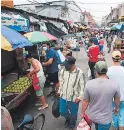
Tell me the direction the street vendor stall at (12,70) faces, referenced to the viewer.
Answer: facing the viewer and to the right of the viewer

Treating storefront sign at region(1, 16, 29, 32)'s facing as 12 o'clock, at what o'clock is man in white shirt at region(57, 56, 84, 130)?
The man in white shirt is roughly at 1 o'clock from the storefront sign.

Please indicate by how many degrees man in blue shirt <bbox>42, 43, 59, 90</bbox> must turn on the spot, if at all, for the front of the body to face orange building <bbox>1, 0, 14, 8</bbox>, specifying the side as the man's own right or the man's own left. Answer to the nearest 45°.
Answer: approximately 45° to the man's own right

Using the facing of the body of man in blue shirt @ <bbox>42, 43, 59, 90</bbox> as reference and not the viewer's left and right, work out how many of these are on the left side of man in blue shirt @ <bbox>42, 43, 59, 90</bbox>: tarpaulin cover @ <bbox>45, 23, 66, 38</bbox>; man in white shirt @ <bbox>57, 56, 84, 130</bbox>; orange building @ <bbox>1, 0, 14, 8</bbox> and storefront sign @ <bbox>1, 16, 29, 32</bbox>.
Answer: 1

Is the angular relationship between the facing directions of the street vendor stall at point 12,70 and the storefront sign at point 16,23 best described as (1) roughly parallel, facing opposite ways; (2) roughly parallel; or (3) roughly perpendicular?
roughly parallel

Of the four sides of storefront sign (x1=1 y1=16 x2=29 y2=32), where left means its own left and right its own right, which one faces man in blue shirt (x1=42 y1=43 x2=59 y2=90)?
front

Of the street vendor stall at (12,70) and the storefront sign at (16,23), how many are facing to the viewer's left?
0
